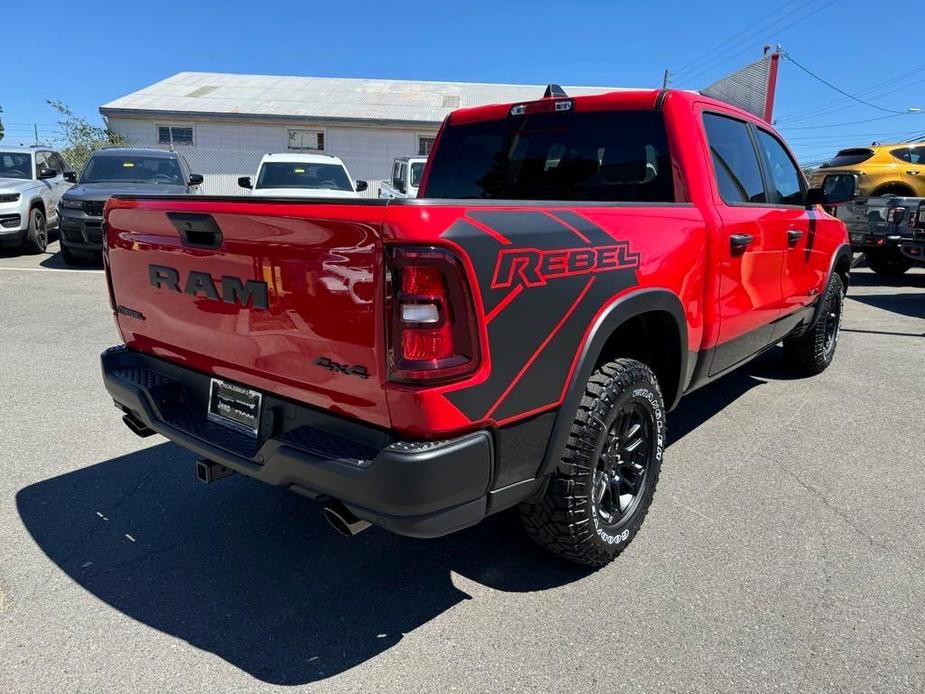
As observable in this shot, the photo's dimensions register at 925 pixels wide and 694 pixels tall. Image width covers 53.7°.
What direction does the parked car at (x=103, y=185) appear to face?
toward the camera

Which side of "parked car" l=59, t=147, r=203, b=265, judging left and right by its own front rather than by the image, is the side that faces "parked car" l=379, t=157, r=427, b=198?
left

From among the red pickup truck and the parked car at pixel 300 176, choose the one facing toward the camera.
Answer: the parked car

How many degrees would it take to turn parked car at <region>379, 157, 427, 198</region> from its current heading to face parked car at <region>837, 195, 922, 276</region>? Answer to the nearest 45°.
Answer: approximately 90° to its left

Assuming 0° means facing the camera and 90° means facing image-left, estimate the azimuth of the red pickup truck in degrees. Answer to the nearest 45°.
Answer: approximately 225°

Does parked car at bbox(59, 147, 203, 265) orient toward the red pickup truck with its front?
yes

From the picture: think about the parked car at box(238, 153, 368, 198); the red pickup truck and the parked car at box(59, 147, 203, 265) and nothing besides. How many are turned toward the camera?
2

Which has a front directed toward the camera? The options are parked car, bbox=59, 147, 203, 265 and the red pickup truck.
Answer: the parked car

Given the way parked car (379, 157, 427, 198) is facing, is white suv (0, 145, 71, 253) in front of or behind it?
in front

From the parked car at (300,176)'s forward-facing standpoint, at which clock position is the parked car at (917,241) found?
the parked car at (917,241) is roughly at 10 o'clock from the parked car at (300,176).

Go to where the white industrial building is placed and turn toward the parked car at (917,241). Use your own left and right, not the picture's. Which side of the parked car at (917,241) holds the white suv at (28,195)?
right

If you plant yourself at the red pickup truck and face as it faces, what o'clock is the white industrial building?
The white industrial building is roughly at 10 o'clock from the red pickup truck.

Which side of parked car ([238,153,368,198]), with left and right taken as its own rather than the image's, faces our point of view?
front

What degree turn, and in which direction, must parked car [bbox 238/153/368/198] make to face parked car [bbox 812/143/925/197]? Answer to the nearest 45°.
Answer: approximately 90° to its left

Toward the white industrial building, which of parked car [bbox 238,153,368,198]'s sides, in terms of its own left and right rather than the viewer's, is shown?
back

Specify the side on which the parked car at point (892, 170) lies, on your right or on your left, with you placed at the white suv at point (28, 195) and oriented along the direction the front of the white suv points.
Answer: on your left
